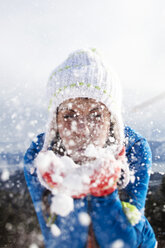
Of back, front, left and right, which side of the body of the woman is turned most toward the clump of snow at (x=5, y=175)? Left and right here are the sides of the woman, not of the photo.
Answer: right

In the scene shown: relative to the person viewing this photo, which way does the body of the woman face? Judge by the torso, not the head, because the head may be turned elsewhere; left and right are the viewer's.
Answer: facing the viewer

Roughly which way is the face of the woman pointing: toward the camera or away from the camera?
toward the camera
